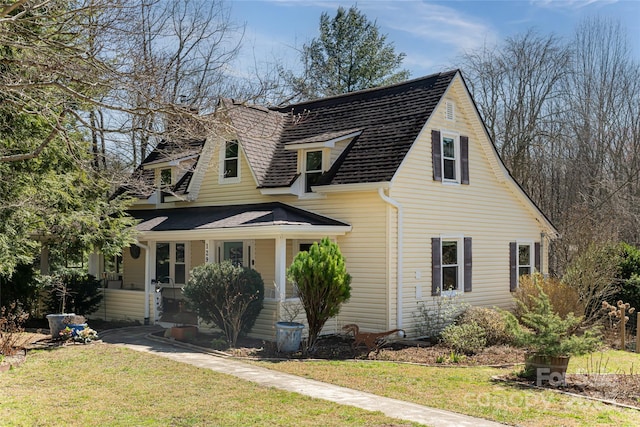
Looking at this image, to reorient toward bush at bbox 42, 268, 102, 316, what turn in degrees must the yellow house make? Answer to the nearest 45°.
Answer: approximately 45° to its right

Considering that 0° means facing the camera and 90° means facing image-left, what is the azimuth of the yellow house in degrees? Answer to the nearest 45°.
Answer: approximately 45°

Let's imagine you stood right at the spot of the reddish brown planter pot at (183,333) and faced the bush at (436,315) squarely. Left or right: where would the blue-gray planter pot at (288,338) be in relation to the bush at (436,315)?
right

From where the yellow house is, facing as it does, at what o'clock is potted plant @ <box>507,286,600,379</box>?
The potted plant is roughly at 10 o'clock from the yellow house.

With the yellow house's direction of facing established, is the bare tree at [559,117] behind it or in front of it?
behind

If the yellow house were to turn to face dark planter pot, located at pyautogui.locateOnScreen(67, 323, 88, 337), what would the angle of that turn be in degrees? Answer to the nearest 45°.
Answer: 0° — it already faces it

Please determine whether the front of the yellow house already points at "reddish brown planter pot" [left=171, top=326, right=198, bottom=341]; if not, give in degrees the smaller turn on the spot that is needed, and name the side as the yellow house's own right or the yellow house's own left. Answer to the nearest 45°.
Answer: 0° — it already faces it

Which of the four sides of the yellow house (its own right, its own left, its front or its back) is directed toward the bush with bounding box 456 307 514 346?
left

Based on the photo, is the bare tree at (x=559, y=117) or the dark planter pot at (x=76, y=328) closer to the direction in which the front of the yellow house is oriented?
the dark planter pot

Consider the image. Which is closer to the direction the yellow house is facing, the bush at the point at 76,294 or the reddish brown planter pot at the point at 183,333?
the reddish brown planter pot
